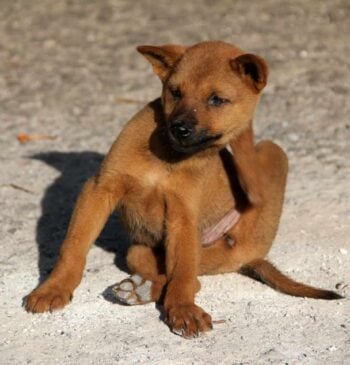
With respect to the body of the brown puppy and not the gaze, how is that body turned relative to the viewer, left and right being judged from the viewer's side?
facing the viewer and to the left of the viewer
